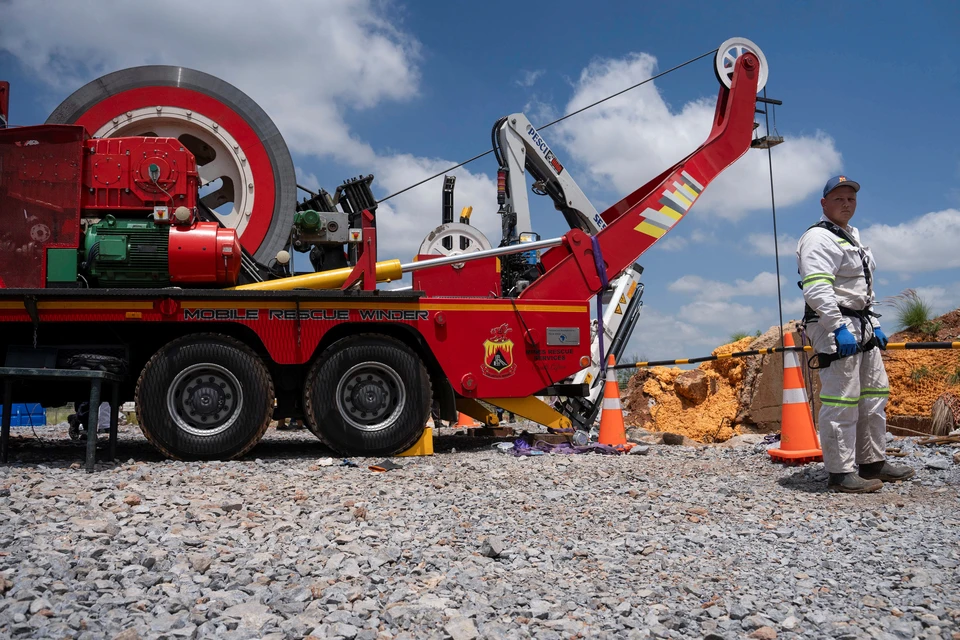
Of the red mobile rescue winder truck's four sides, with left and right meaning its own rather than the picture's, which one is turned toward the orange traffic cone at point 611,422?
back

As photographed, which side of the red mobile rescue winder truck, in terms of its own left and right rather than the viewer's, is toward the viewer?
left

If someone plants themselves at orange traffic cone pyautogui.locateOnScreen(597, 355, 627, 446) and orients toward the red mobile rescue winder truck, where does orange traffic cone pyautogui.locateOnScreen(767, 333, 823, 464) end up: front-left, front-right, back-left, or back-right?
back-left

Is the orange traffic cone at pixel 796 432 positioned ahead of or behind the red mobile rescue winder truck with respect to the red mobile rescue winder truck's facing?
behind
